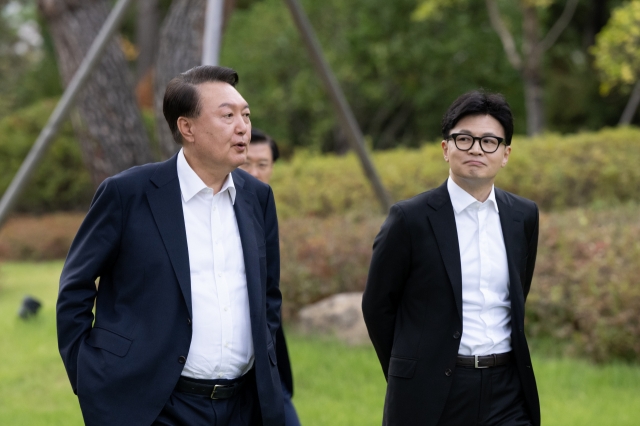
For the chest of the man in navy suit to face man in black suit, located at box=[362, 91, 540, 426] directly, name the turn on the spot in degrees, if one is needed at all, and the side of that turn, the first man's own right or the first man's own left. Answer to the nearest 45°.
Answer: approximately 45° to the first man's own left

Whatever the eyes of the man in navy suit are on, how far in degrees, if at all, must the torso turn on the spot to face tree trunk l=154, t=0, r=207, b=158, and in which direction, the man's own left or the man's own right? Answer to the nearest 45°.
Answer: approximately 135° to the man's own left

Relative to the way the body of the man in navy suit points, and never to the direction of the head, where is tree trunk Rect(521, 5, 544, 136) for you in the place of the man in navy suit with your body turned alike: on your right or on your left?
on your left

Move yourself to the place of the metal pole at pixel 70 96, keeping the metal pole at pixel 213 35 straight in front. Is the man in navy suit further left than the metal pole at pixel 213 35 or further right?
right

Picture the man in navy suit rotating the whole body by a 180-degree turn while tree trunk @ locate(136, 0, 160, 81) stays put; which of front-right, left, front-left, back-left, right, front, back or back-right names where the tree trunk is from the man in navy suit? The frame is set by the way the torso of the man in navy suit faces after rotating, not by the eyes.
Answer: front-right

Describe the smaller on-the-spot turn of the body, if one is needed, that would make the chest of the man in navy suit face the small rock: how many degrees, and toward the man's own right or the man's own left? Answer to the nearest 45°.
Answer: approximately 135° to the man's own left

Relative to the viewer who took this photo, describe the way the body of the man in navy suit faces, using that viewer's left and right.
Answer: facing the viewer and to the right of the viewer

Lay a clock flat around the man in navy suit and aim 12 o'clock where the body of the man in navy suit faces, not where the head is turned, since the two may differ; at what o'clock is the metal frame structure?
The metal frame structure is roughly at 7 o'clock from the man in navy suit.
